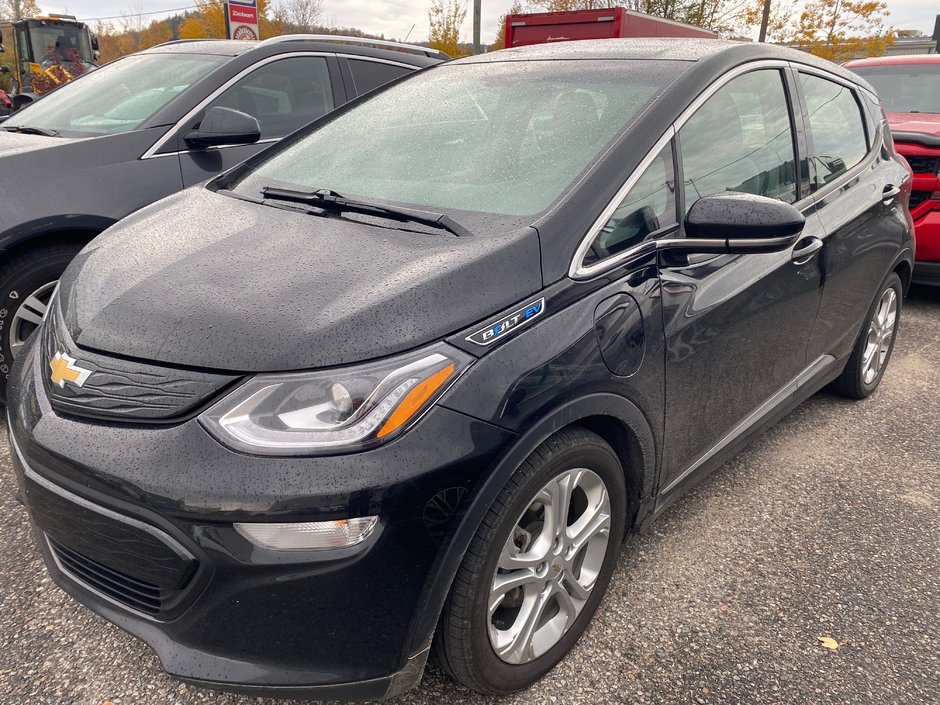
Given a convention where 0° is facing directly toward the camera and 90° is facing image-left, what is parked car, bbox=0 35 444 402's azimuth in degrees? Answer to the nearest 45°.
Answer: approximately 45°

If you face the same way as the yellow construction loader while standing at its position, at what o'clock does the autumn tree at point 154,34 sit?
The autumn tree is roughly at 8 o'clock from the yellow construction loader.

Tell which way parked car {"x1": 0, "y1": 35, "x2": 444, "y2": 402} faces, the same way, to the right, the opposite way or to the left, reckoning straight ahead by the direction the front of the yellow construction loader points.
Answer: to the right

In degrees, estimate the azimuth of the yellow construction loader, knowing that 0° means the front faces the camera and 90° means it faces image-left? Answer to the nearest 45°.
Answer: approximately 315°

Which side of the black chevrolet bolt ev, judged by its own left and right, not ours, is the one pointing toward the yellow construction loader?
right

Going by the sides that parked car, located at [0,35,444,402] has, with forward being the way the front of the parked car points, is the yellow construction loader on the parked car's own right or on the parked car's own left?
on the parked car's own right

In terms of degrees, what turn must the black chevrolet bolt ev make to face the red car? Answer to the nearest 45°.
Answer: approximately 180°

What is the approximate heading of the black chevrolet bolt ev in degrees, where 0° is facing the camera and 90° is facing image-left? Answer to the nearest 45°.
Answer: approximately 45°
